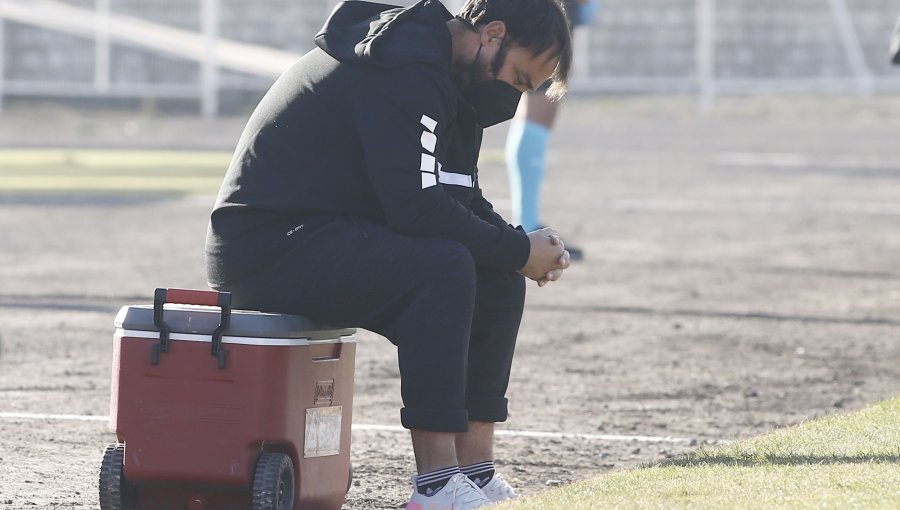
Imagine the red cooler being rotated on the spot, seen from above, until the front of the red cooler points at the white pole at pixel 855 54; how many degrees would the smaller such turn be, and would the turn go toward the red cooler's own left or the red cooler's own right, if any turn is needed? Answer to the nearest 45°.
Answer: approximately 45° to the red cooler's own left

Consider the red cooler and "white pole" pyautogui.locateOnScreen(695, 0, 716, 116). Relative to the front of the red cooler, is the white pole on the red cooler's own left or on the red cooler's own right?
on the red cooler's own left

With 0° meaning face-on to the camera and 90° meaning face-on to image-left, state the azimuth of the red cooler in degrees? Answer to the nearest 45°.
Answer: approximately 270°

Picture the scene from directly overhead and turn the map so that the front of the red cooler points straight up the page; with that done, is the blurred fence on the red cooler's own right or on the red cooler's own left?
on the red cooler's own left

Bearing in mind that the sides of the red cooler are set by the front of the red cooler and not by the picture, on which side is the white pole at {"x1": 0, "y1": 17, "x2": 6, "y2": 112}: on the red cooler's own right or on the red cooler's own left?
on the red cooler's own left
